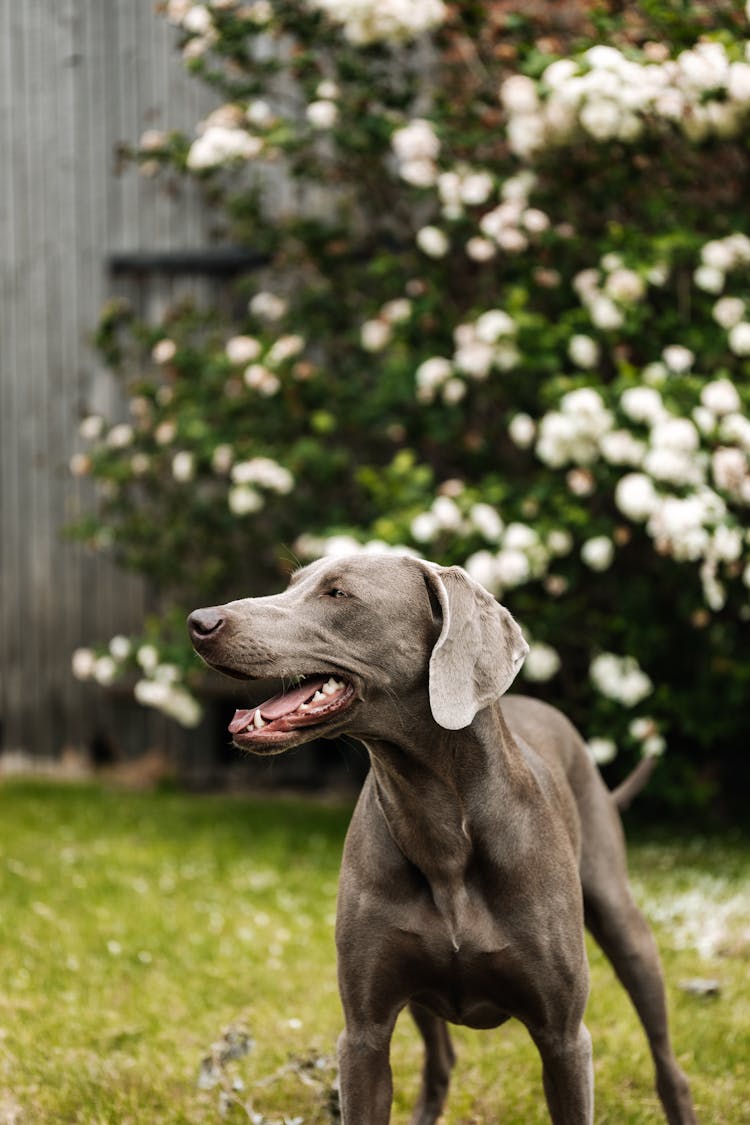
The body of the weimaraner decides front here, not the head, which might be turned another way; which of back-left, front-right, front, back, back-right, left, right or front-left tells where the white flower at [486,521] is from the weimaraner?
back

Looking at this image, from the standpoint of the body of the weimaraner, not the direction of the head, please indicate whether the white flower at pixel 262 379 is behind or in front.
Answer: behind

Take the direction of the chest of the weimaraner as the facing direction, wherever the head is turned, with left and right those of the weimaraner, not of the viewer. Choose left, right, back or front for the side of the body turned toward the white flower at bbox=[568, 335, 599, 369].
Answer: back

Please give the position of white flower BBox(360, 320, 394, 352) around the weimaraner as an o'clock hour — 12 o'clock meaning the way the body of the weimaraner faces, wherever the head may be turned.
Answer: The white flower is roughly at 6 o'clock from the weimaraner.

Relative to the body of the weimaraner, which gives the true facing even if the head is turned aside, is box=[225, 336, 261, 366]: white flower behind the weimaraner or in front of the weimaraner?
behind

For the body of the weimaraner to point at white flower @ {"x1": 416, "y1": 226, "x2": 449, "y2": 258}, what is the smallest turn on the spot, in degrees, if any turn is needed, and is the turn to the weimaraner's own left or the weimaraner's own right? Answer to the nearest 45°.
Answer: approximately 180°

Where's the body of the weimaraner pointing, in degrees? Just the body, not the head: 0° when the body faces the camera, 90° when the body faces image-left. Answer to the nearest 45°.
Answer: approximately 0°

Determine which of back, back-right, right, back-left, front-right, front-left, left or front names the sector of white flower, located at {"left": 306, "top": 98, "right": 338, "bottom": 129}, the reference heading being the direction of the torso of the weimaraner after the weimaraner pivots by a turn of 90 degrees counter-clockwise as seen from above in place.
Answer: left

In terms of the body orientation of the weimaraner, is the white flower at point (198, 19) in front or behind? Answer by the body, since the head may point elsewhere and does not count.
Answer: behind

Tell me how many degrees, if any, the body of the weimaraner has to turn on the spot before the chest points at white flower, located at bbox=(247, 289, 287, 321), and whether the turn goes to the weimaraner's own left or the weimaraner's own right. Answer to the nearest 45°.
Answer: approximately 180°

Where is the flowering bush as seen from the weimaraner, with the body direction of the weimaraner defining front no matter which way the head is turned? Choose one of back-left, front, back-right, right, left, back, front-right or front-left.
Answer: back

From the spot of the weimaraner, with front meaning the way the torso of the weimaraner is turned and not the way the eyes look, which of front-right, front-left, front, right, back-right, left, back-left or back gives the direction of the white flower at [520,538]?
back
